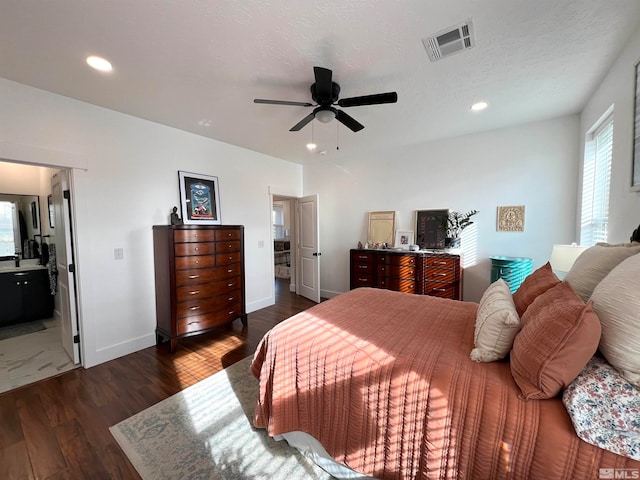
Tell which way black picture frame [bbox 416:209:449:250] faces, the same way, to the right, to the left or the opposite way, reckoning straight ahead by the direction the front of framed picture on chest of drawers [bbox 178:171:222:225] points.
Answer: to the right

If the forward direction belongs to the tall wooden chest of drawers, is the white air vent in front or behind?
in front

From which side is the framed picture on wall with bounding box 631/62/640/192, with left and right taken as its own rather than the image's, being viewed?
left

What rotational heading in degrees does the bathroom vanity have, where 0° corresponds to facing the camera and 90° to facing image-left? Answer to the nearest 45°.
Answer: approximately 0°

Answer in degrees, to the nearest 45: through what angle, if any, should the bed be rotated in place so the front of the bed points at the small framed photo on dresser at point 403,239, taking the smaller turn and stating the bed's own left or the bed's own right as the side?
approximately 90° to the bed's own right

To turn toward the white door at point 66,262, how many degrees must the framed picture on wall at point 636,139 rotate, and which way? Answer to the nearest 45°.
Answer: approximately 45° to its left

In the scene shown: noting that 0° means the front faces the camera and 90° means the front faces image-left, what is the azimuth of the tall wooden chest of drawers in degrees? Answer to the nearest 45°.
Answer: approximately 315°

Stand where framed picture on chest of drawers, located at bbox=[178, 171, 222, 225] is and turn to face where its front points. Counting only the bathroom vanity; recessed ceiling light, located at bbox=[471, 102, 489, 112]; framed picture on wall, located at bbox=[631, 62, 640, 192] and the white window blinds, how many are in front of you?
3

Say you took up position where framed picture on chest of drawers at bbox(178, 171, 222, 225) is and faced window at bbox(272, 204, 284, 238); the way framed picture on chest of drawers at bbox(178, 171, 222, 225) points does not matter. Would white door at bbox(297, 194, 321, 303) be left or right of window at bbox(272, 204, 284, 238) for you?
right

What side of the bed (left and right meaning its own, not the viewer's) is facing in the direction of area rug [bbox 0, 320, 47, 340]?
front

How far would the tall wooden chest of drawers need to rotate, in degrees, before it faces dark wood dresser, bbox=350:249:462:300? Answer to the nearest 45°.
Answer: approximately 45° to its left

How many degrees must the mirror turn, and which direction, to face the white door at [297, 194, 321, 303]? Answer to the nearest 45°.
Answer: approximately 45° to its left

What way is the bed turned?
to the viewer's left

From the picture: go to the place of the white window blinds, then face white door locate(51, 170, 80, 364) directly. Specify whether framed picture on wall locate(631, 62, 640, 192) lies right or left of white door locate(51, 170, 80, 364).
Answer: left

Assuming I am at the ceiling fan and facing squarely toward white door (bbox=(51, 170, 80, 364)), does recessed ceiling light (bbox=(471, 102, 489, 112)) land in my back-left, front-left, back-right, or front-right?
back-right

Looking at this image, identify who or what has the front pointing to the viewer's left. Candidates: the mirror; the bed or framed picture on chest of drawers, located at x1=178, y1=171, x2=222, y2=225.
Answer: the bed

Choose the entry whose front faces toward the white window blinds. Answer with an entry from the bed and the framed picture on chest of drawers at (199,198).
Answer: the framed picture on chest of drawers

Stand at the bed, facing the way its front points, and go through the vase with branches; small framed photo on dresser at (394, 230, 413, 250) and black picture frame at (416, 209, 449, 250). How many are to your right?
3
